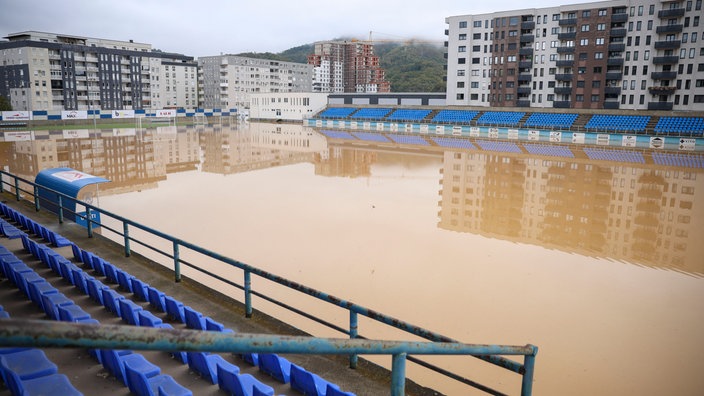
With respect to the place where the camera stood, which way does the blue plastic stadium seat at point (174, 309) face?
facing away from the viewer and to the right of the viewer

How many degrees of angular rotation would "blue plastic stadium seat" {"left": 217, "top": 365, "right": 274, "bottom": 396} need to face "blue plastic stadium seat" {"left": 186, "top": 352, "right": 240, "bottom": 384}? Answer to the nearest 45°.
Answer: approximately 90° to its left

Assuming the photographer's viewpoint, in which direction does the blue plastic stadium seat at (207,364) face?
facing away from the viewer and to the right of the viewer

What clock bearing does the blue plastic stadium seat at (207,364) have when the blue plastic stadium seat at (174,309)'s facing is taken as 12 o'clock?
the blue plastic stadium seat at (207,364) is roughly at 4 o'clock from the blue plastic stadium seat at (174,309).

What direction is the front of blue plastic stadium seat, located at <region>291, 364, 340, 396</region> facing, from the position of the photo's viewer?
facing away from the viewer and to the right of the viewer

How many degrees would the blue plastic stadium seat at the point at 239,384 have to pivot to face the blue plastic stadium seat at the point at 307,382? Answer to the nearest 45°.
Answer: approximately 45° to its right

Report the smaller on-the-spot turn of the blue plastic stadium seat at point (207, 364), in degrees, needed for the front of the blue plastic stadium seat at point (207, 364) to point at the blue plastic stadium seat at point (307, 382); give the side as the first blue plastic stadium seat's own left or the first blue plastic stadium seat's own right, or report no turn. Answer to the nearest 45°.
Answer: approximately 90° to the first blue plastic stadium seat's own right

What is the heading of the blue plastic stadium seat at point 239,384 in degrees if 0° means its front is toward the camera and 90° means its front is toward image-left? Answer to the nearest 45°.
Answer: approximately 225°
